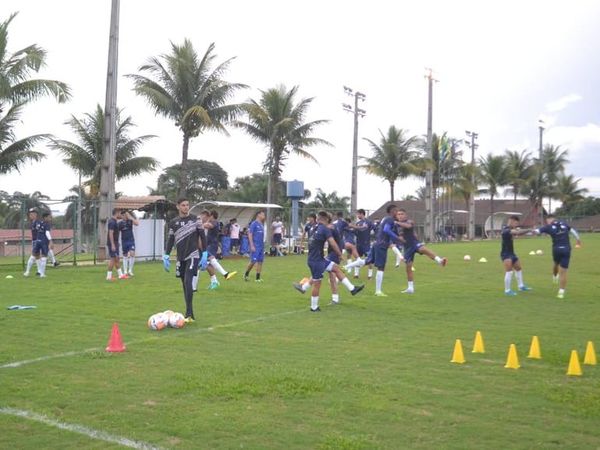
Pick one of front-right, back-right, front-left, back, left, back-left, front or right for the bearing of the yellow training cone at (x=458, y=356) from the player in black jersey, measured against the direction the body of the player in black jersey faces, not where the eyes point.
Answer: front-left

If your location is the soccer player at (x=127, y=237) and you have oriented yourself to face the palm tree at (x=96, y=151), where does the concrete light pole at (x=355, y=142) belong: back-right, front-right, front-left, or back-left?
front-right

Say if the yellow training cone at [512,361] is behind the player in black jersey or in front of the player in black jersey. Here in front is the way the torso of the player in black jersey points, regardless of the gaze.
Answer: in front

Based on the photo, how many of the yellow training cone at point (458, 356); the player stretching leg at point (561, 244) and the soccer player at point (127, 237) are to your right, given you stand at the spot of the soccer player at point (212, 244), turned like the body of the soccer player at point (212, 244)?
1

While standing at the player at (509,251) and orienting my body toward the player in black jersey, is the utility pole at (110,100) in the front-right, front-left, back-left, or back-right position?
front-right

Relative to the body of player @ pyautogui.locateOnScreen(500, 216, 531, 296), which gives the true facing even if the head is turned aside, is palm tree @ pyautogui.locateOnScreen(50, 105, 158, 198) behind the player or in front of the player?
behind

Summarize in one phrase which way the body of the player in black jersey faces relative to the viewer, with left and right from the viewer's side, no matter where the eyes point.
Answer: facing the viewer

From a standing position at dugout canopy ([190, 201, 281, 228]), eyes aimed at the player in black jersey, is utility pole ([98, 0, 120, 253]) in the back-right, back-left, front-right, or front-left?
front-right

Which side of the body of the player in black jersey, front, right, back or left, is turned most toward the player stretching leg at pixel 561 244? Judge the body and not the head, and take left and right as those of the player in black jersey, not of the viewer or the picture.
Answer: left
